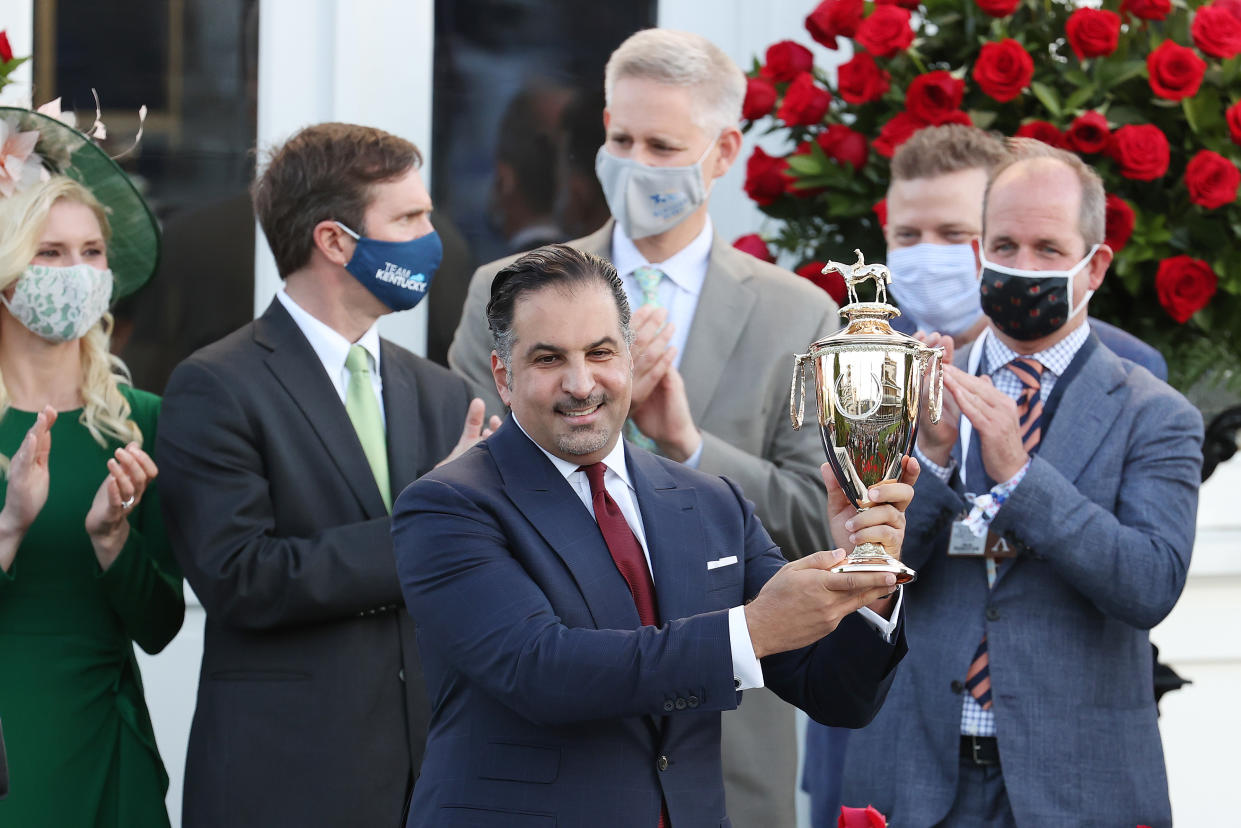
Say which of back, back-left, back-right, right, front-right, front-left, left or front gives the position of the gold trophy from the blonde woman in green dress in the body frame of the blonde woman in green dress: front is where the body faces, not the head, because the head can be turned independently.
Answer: front-left

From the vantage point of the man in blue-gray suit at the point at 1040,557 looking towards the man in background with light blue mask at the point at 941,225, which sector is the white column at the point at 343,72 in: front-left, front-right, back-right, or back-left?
front-left

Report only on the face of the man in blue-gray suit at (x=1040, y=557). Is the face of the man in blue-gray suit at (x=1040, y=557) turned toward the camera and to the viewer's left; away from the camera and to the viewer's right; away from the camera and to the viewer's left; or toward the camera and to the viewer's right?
toward the camera and to the viewer's left

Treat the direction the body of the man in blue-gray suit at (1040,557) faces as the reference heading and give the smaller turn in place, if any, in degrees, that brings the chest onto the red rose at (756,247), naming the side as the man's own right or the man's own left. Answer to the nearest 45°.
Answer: approximately 90° to the man's own right

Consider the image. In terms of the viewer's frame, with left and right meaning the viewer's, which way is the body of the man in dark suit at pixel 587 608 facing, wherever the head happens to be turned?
facing the viewer and to the right of the viewer

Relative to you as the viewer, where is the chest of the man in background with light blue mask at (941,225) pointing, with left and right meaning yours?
facing the viewer

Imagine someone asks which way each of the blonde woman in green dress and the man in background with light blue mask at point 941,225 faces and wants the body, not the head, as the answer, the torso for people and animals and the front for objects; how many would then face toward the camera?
2

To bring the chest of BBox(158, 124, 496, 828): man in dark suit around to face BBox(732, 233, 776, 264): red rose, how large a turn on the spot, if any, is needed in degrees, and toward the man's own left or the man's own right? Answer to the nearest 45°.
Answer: approximately 90° to the man's own left

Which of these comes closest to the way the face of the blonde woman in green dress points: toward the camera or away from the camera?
toward the camera

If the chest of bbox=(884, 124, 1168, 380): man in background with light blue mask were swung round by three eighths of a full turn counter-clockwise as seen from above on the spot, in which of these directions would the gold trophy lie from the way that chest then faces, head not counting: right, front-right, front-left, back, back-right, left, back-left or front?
back-right

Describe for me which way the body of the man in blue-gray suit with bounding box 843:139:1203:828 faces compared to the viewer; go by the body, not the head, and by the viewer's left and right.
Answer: facing the viewer and to the left of the viewer

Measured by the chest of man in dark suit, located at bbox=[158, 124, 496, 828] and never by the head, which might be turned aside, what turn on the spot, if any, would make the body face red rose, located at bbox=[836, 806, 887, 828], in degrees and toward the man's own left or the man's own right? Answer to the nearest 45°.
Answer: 0° — they already face it

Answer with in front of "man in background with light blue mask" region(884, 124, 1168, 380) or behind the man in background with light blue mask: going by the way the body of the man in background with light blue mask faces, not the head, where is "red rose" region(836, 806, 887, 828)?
in front

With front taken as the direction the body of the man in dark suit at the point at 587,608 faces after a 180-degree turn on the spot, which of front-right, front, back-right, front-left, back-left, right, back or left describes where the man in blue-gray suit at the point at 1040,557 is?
right
